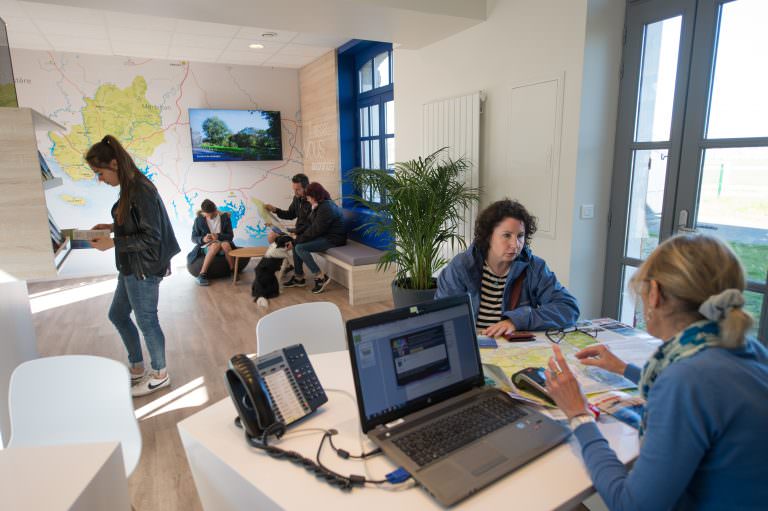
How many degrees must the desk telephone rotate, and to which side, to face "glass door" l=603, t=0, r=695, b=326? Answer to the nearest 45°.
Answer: approximately 90° to its left

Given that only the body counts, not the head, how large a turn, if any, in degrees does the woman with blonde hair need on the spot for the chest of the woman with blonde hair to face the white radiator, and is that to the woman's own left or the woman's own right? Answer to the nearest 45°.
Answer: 0° — they already face it

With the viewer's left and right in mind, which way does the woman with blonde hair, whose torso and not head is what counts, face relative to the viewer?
facing away from the viewer and to the left of the viewer

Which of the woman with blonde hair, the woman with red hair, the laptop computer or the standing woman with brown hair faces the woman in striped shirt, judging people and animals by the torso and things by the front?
the woman with blonde hair

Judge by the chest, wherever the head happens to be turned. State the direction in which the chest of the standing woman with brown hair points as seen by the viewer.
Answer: to the viewer's left

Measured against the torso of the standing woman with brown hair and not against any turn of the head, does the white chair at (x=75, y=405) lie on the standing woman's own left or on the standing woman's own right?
on the standing woman's own left

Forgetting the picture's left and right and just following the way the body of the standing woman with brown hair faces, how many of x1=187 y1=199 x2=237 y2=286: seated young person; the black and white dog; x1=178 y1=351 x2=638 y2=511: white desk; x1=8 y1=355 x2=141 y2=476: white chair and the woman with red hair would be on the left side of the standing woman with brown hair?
2

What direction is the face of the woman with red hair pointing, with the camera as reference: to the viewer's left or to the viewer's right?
to the viewer's left

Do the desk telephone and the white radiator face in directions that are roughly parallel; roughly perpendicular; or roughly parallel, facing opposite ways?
roughly perpendicular

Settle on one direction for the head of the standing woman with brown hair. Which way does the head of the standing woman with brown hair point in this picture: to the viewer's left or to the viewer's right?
to the viewer's left

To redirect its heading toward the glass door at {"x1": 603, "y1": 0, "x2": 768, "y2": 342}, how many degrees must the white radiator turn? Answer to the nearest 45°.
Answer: approximately 90° to its left
